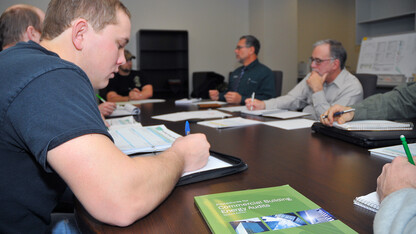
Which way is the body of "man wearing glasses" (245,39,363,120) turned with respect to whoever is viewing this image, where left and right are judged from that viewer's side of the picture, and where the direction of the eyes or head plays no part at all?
facing to the left of the viewer

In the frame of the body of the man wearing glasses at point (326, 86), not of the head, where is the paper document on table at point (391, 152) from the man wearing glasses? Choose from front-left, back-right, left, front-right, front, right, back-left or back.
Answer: left

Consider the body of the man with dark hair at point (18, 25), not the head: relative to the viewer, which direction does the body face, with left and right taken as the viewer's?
facing away from the viewer and to the right of the viewer

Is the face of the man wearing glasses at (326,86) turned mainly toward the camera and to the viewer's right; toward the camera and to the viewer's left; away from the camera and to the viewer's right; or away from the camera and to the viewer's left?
toward the camera and to the viewer's left

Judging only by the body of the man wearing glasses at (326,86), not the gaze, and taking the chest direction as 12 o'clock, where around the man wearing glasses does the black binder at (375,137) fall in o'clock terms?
The black binder is roughly at 9 o'clock from the man wearing glasses.

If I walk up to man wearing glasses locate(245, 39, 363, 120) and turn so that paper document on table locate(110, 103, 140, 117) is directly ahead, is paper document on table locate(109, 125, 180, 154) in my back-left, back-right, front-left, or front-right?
front-left

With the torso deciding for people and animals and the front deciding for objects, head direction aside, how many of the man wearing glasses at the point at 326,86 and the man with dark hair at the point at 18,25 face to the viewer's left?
1

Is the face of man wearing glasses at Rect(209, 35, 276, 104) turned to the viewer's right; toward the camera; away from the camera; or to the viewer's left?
to the viewer's left
